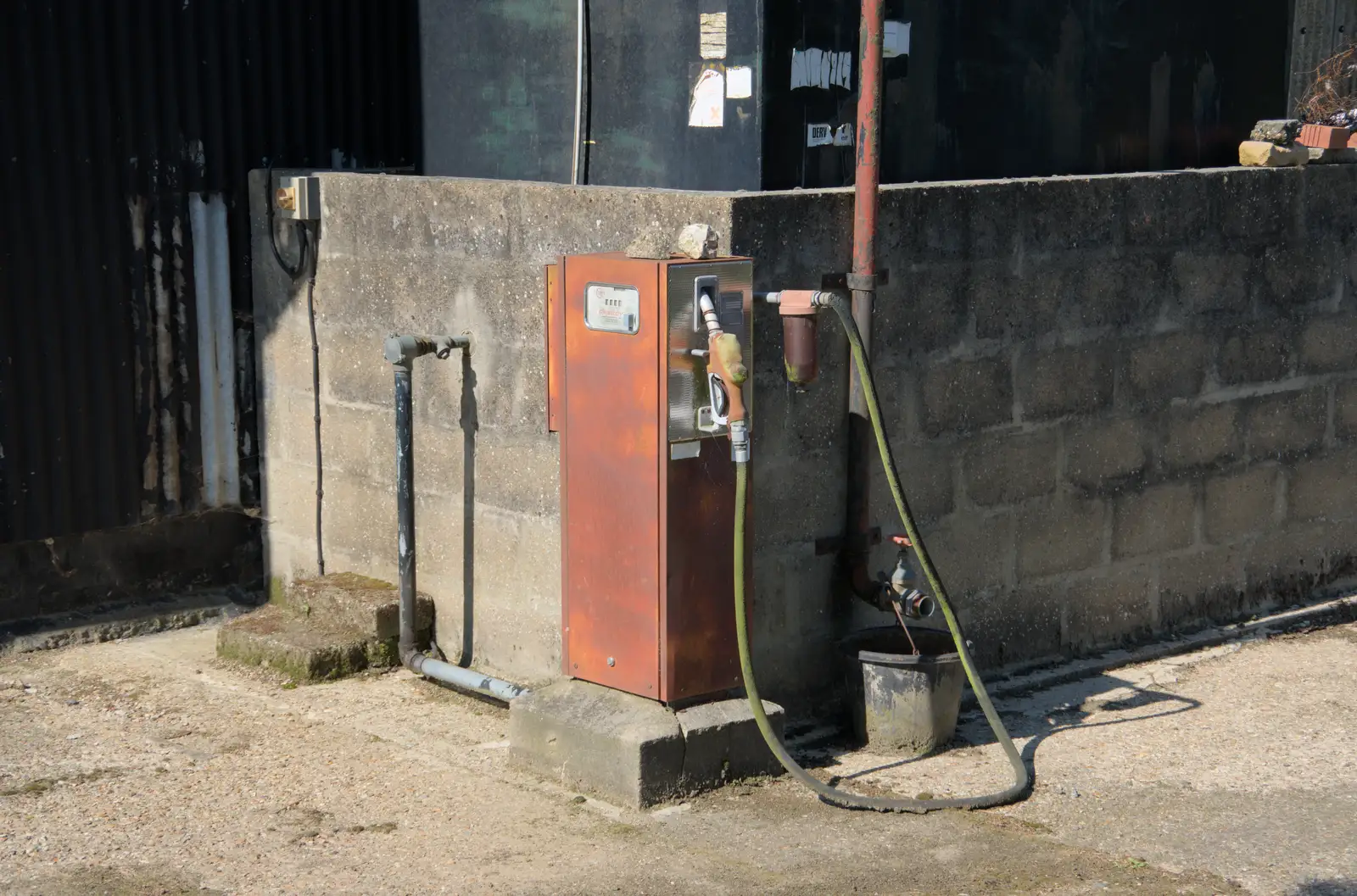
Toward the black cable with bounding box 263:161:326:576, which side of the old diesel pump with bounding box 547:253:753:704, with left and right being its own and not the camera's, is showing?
right

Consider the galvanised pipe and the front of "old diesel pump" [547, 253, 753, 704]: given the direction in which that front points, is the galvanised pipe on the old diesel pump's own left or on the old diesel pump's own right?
on the old diesel pump's own right

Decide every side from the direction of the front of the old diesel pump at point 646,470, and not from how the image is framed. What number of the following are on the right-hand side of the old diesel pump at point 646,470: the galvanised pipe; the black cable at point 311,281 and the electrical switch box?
3

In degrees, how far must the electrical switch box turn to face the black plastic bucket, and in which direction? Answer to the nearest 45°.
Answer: approximately 90° to its left

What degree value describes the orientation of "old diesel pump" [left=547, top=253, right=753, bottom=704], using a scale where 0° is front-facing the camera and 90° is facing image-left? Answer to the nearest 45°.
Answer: approximately 45°

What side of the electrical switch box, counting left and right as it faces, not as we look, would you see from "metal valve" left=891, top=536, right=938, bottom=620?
left
